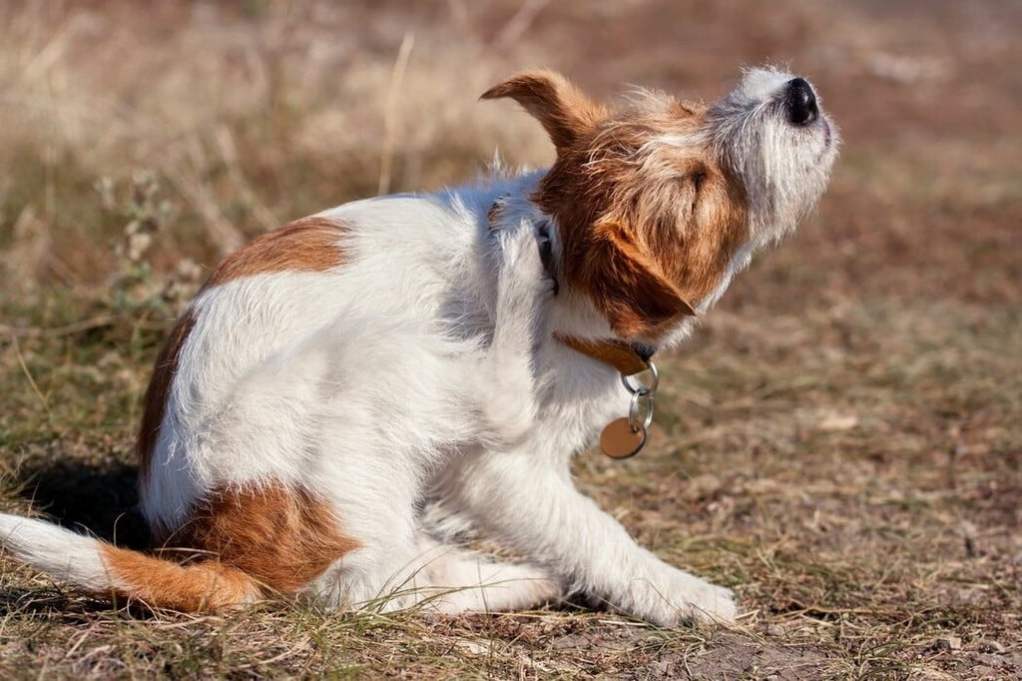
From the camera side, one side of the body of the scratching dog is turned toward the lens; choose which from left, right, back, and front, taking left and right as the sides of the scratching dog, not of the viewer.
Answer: right

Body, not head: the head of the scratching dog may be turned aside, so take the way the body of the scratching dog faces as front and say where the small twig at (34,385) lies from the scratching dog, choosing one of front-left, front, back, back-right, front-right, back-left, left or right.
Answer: back-left
